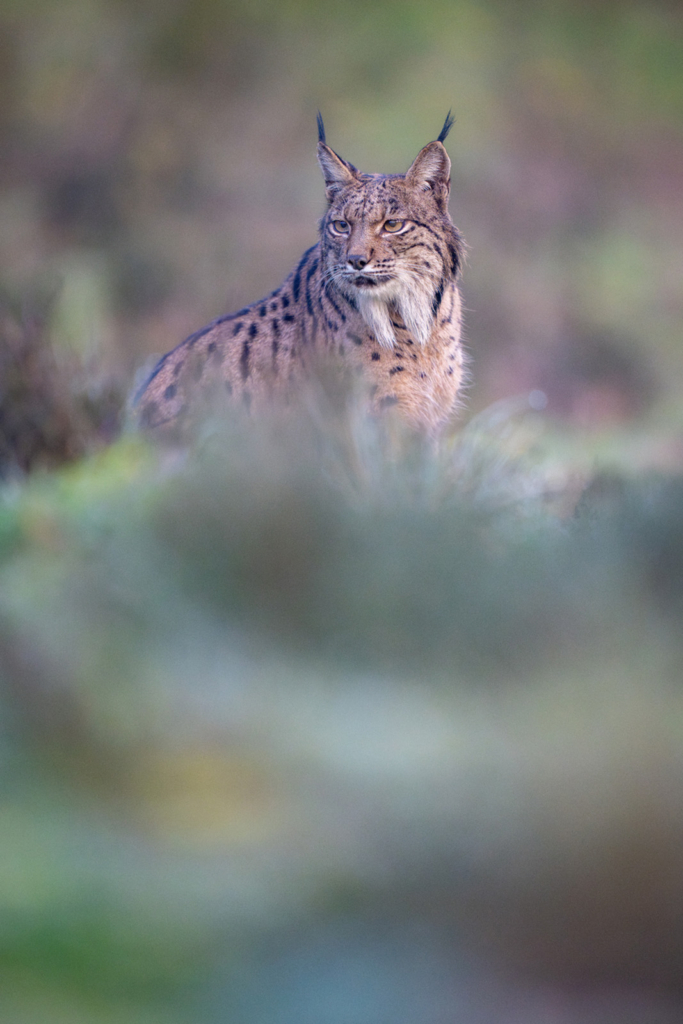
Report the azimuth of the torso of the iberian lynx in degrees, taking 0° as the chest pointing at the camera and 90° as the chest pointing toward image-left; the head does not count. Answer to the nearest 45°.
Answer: approximately 315°
